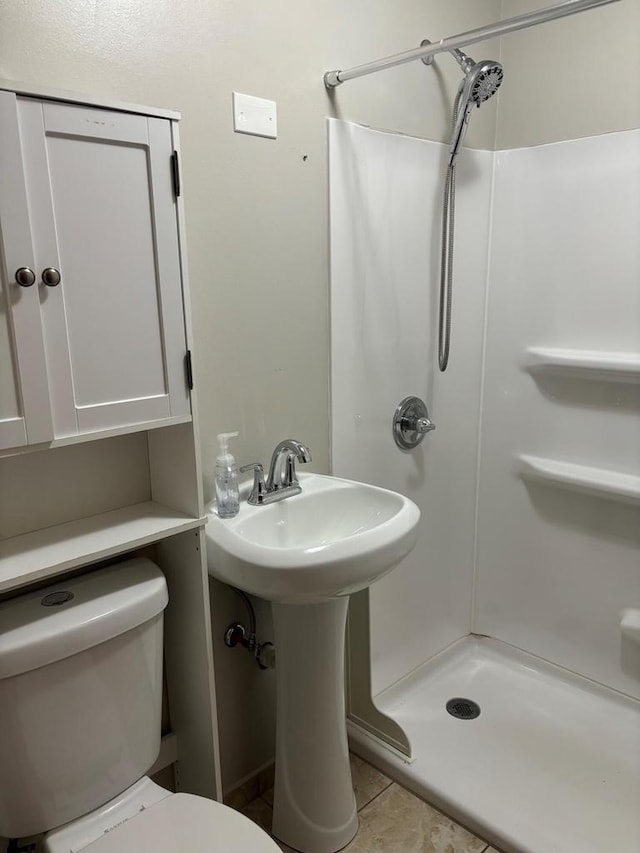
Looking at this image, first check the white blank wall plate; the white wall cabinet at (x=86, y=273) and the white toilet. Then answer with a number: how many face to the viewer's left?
0

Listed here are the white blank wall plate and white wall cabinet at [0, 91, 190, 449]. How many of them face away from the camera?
0

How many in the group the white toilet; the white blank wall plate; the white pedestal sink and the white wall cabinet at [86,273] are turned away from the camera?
0

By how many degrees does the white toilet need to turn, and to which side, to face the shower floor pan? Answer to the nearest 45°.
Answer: approximately 45° to its left

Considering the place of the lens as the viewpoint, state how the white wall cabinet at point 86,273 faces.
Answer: facing the viewer and to the right of the viewer

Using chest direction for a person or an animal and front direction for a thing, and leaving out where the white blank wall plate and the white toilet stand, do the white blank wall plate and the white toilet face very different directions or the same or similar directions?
same or similar directions

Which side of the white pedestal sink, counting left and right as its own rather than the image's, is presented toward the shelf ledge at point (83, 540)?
right

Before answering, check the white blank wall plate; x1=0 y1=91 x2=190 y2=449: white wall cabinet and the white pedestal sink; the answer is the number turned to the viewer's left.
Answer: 0
